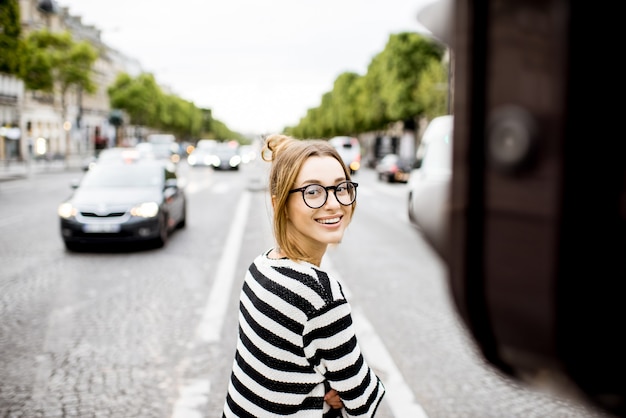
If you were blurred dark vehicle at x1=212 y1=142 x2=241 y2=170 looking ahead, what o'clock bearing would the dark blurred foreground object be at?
The dark blurred foreground object is roughly at 12 o'clock from the blurred dark vehicle.

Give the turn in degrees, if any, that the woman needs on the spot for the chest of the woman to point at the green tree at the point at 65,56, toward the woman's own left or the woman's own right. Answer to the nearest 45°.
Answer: approximately 45° to the woman's own left

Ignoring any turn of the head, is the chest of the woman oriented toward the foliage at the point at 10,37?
no

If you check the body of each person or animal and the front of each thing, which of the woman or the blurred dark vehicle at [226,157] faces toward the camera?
the blurred dark vehicle

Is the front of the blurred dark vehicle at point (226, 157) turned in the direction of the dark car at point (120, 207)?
yes

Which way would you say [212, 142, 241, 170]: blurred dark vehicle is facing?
toward the camera

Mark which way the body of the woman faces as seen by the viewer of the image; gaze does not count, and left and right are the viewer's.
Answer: facing away from the viewer and to the right of the viewer

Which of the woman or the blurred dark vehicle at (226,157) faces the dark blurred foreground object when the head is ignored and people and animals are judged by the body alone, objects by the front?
the blurred dark vehicle

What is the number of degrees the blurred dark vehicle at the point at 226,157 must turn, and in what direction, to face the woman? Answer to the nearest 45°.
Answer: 0° — it already faces them

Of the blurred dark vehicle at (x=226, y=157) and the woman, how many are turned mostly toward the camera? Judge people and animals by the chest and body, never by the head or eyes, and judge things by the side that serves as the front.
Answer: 1

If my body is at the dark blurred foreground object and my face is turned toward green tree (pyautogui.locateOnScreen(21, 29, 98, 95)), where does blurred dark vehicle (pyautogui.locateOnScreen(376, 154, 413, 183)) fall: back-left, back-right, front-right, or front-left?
front-right

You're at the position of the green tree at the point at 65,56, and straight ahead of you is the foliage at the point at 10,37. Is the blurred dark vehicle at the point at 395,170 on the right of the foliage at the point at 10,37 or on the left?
left

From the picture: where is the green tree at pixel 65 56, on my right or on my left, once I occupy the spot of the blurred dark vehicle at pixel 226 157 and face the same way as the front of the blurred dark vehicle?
on my right
